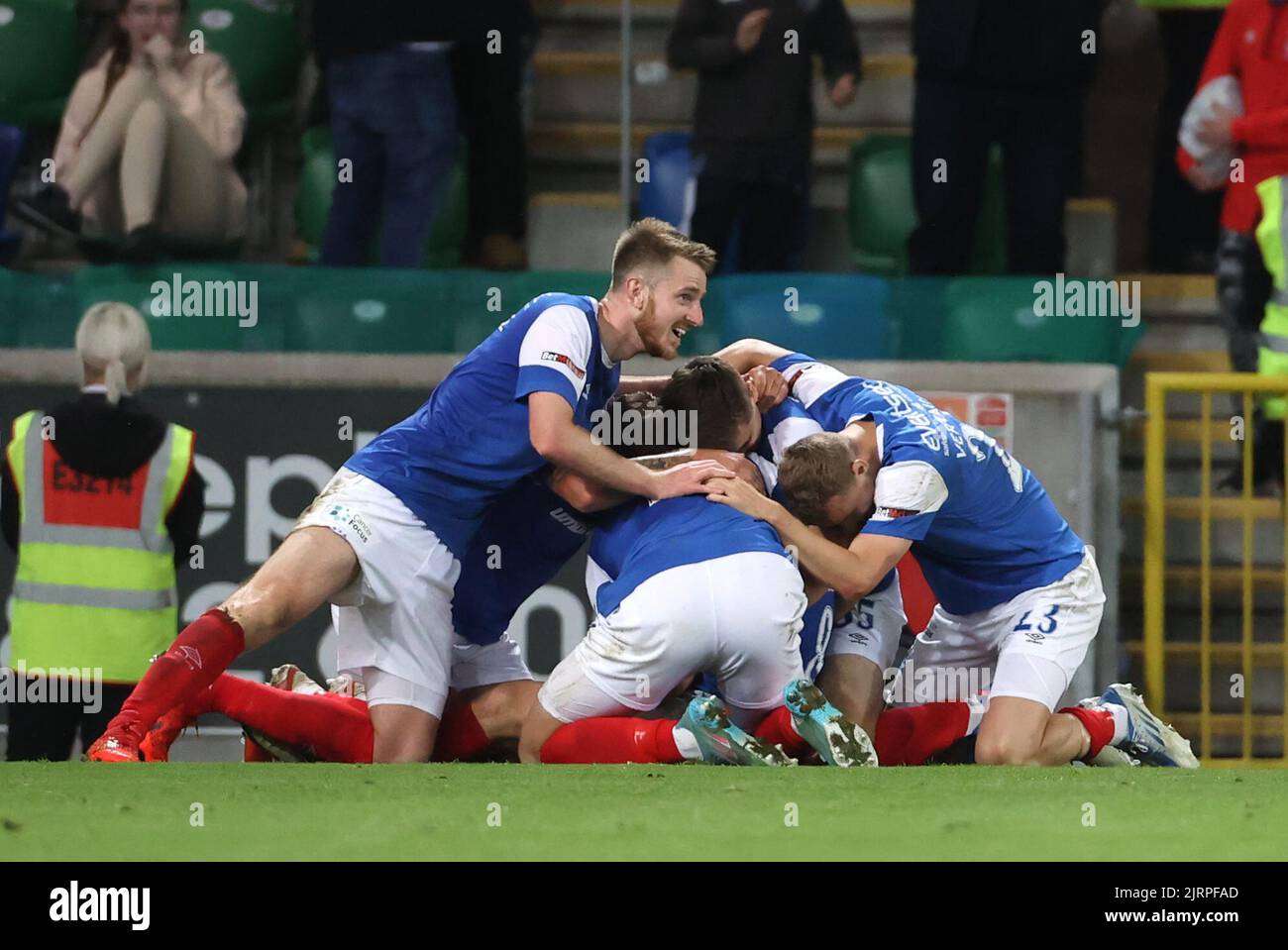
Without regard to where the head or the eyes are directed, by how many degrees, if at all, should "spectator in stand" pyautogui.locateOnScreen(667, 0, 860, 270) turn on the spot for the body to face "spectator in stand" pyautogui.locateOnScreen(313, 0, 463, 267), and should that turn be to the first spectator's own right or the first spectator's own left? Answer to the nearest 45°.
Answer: approximately 90° to the first spectator's own right

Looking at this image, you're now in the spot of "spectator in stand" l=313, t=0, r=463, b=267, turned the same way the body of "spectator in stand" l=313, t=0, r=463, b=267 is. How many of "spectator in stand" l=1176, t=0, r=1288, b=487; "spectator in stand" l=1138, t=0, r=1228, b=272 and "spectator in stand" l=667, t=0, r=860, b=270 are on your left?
3

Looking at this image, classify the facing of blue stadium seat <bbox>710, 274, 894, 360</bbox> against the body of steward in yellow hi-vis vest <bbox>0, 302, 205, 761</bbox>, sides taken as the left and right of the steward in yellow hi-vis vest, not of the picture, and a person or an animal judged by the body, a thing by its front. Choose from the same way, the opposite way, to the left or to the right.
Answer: the opposite way

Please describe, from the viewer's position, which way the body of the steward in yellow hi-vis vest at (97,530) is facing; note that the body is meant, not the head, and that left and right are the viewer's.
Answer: facing away from the viewer

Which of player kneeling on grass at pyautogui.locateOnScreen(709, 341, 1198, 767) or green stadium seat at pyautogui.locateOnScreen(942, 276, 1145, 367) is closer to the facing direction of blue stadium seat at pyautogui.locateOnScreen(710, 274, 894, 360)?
the player kneeling on grass

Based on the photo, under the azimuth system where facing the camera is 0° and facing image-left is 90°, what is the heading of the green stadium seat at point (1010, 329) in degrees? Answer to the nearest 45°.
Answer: approximately 0°

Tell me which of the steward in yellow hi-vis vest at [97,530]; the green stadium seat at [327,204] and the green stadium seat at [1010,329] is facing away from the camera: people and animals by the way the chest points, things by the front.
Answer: the steward in yellow hi-vis vest

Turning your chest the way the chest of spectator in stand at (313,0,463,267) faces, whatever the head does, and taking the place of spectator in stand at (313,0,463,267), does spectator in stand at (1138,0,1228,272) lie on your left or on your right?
on your left

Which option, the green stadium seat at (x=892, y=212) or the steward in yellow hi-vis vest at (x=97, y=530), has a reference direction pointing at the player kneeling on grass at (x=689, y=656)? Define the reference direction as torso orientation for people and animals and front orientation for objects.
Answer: the green stadium seat

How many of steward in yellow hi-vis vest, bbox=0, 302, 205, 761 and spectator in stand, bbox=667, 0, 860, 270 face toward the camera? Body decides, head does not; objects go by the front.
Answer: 1

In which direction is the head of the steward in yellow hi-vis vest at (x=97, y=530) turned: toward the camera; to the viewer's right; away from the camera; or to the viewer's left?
away from the camera
